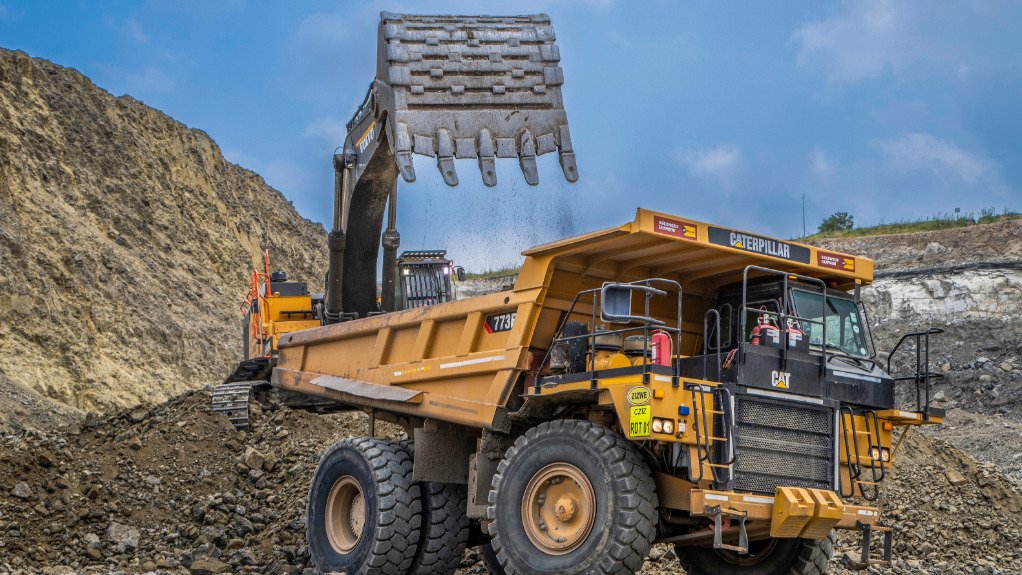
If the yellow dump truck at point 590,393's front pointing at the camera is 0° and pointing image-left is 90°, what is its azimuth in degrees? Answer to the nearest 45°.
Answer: approximately 315°
